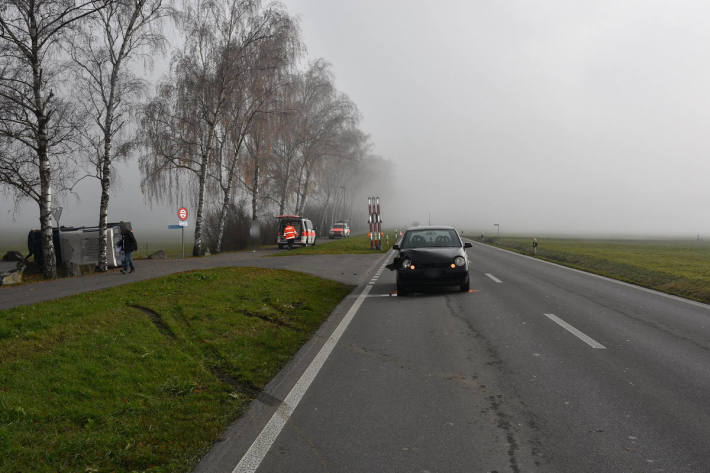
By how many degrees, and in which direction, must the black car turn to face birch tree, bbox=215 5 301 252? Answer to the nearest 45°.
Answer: approximately 135° to its right

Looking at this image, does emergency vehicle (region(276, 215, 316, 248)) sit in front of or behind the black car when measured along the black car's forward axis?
behind

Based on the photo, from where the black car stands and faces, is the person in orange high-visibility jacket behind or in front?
behind

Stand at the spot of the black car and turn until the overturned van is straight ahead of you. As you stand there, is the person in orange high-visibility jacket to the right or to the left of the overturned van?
right

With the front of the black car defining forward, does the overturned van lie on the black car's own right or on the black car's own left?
on the black car's own right

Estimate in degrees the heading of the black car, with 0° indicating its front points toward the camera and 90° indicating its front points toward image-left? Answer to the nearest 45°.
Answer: approximately 0°
